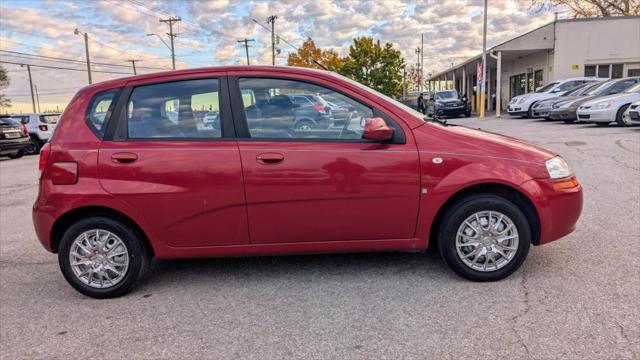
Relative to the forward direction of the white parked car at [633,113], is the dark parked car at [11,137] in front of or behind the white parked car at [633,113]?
in front

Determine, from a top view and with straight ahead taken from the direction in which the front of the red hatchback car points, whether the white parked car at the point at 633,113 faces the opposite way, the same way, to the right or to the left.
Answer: the opposite way

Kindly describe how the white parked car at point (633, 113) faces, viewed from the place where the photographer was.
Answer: facing the viewer and to the left of the viewer

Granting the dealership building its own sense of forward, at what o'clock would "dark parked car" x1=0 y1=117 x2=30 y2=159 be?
The dark parked car is roughly at 12 o'clock from the dealership building.

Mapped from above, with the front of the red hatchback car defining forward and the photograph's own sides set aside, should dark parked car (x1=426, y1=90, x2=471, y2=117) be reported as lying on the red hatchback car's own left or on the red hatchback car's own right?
on the red hatchback car's own left

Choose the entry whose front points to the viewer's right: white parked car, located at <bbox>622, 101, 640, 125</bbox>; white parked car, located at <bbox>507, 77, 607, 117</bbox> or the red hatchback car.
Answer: the red hatchback car

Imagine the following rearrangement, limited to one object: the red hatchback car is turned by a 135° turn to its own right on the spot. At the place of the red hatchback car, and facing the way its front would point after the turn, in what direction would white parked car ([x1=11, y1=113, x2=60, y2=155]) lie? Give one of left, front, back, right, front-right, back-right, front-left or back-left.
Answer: right

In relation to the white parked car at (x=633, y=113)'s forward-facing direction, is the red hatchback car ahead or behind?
ahead

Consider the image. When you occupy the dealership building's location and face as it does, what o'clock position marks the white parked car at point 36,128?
The white parked car is roughly at 12 o'clock from the dealership building.

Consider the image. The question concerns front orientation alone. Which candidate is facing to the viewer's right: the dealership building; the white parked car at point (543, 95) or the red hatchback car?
the red hatchback car

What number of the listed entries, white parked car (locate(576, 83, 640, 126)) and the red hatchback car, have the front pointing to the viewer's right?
1

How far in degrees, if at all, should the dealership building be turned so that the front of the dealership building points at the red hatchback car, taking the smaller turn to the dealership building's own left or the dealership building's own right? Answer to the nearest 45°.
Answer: approximately 45° to the dealership building's own left

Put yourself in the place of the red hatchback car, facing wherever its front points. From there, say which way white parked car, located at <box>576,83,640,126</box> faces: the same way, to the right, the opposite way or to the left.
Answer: the opposite way

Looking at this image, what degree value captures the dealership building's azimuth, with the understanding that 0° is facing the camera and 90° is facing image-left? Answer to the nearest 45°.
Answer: approximately 45°

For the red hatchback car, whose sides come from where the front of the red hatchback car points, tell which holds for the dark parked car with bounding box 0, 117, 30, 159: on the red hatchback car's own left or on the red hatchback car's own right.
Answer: on the red hatchback car's own left

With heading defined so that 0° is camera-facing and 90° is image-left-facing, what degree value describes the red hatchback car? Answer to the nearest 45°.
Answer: approximately 270°

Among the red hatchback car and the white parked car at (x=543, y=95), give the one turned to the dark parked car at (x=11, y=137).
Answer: the white parked car
